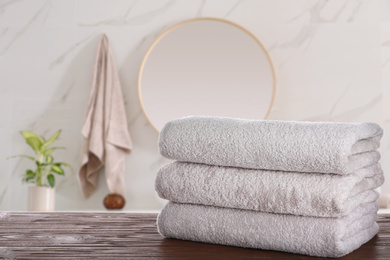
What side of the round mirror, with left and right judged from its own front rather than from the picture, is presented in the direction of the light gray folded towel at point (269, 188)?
front

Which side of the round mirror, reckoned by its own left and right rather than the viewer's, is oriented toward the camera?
front

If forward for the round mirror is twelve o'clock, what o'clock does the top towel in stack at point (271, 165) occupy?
The top towel in stack is roughly at 12 o'clock from the round mirror.

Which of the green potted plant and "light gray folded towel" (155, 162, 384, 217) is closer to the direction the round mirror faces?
the light gray folded towel

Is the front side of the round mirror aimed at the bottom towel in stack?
yes

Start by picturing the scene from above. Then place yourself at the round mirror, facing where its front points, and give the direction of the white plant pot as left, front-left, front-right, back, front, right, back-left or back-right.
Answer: right

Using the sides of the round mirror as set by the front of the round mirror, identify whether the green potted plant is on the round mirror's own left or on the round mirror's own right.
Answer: on the round mirror's own right
